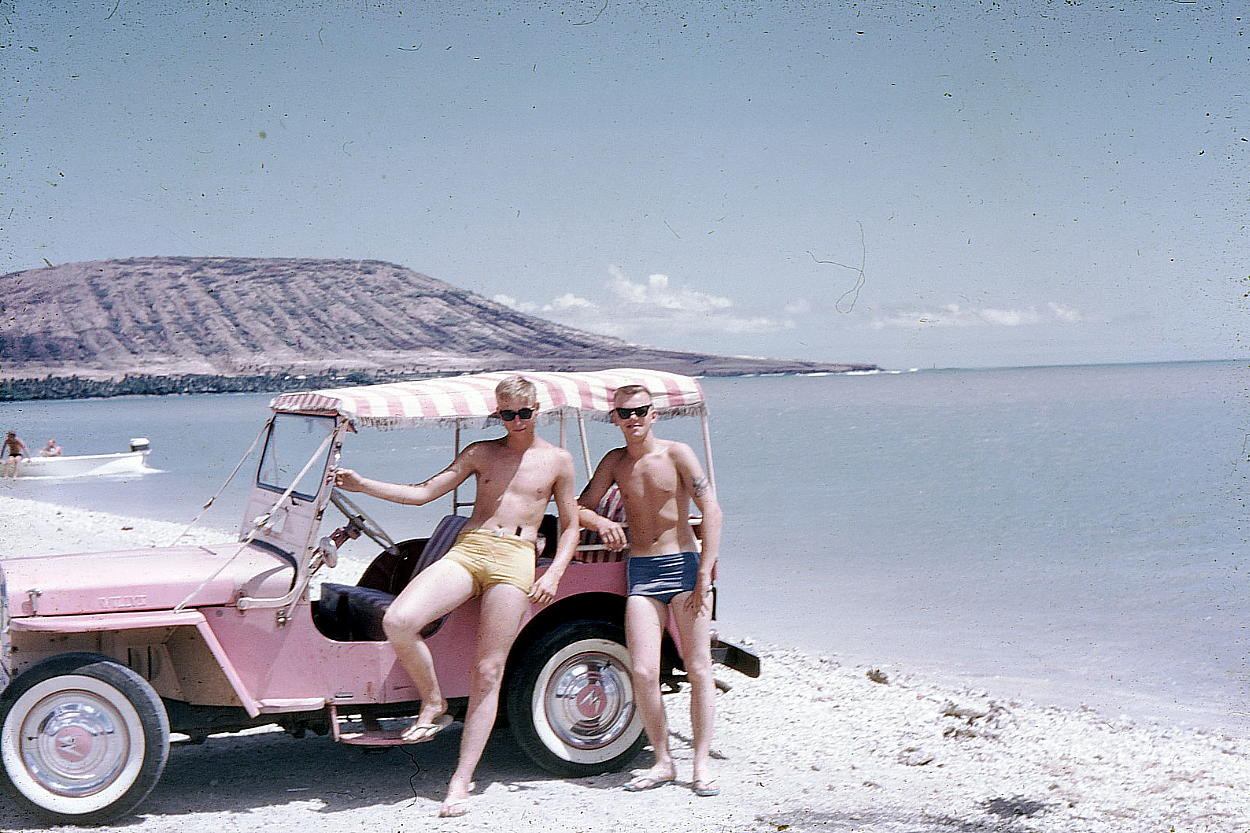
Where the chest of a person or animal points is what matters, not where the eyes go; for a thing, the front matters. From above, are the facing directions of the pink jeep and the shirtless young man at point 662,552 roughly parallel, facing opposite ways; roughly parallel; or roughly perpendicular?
roughly perpendicular

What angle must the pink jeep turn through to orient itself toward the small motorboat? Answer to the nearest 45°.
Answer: approximately 90° to its right

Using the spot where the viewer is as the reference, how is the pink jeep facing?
facing to the left of the viewer

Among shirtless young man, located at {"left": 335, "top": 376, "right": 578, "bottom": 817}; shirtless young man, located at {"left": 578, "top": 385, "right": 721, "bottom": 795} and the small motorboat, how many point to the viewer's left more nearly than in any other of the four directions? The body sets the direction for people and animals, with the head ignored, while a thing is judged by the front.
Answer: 1

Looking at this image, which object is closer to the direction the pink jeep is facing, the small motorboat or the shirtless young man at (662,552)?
the small motorboat

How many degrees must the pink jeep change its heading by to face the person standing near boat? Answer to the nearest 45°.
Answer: approximately 90° to its right

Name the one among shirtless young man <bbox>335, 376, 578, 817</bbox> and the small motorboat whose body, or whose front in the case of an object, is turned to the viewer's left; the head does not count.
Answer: the small motorboat

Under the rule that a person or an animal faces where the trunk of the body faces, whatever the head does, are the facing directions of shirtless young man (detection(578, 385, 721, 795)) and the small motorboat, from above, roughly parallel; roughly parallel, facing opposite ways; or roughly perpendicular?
roughly perpendicular

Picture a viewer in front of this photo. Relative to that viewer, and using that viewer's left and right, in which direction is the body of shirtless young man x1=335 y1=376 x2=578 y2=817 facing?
facing the viewer

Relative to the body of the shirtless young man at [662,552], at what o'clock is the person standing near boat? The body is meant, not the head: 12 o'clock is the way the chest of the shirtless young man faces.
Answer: The person standing near boat is roughly at 5 o'clock from the shirtless young man.

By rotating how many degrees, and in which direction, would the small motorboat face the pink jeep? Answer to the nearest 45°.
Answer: approximately 90° to its left

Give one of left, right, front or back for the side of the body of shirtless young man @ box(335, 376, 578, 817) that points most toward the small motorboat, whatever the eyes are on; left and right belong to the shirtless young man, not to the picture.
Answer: back

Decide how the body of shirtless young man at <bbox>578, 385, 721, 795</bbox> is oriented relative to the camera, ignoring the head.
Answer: toward the camera

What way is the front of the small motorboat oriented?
to the viewer's left

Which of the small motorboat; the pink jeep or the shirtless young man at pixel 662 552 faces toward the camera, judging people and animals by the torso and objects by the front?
the shirtless young man
